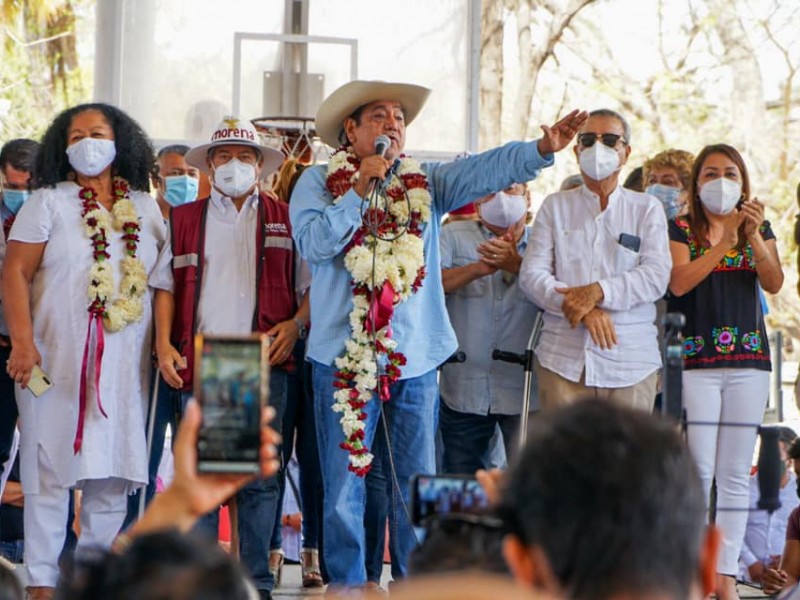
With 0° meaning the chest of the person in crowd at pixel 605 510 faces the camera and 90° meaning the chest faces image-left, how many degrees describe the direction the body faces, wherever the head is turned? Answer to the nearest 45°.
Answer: approximately 180°

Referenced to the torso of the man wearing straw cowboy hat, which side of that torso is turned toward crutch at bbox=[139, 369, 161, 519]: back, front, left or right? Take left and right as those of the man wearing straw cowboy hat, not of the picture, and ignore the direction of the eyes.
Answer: right

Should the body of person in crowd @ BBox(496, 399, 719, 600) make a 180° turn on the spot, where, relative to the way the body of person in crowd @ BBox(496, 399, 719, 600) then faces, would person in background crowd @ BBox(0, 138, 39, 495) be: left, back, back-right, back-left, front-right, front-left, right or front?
back-right

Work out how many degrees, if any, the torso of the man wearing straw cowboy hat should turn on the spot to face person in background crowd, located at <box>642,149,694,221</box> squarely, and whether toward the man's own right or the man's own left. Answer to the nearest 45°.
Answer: approximately 135° to the man's own left

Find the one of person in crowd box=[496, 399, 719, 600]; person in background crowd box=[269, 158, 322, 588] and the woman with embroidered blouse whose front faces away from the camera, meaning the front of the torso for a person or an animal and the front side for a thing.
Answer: person in crowd box=[496, 399, 719, 600]

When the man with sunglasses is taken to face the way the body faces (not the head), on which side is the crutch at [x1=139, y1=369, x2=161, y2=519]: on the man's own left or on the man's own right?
on the man's own right

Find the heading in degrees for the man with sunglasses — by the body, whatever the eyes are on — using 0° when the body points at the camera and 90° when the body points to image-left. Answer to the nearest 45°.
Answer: approximately 0°

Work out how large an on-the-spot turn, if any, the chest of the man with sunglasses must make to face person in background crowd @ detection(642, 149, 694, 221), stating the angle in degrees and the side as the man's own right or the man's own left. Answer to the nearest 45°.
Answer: approximately 180°

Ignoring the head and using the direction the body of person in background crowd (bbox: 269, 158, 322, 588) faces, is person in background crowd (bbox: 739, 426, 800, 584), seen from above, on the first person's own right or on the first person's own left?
on the first person's own left

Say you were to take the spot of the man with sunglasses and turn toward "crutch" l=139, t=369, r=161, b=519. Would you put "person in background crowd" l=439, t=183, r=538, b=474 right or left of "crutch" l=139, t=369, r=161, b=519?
right
